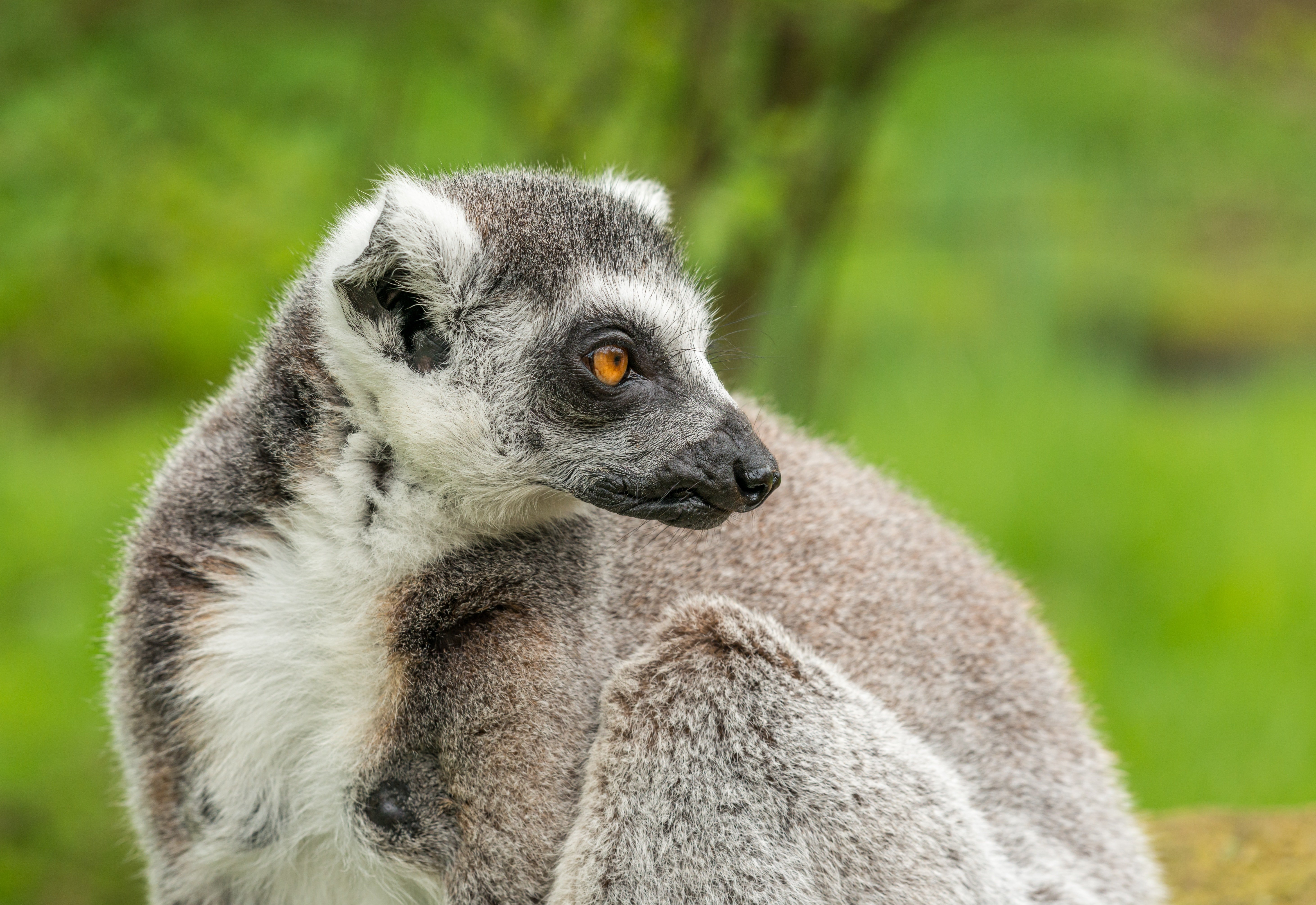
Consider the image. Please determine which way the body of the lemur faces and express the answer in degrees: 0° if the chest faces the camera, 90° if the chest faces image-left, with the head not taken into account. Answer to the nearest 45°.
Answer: approximately 45°
